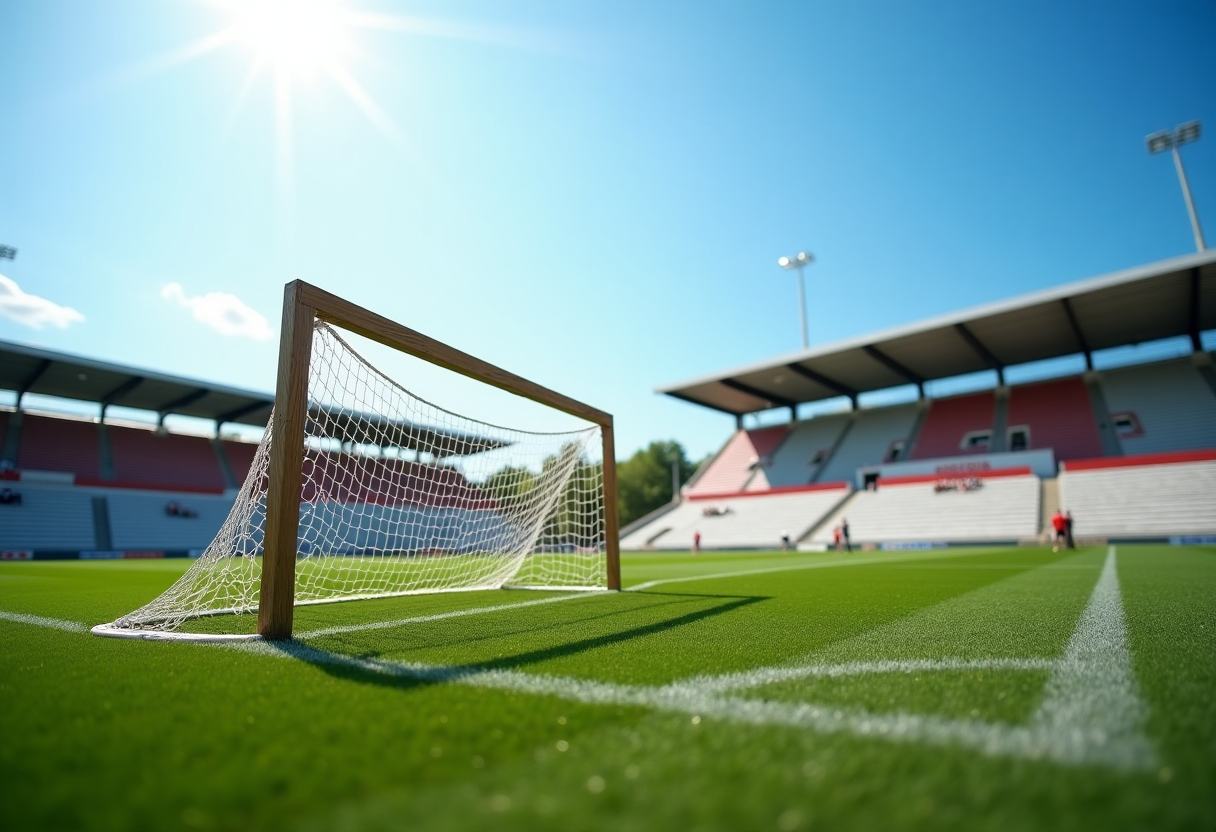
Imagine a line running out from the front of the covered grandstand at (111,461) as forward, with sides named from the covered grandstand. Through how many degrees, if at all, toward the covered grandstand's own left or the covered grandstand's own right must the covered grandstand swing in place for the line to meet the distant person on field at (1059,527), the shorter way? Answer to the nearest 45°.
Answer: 0° — it already faces them

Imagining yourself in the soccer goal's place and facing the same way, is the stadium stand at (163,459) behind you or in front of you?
behind

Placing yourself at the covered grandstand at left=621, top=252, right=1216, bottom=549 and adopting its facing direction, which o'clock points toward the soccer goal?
The soccer goal is roughly at 11 o'clock from the covered grandstand.

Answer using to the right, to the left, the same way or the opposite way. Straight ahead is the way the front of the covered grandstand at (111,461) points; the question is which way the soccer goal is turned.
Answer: the same way

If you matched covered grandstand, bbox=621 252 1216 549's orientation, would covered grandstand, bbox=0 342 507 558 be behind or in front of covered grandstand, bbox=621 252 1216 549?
in front

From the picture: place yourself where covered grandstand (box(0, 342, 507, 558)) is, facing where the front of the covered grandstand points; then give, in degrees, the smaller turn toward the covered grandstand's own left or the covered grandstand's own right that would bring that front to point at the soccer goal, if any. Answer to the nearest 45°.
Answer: approximately 45° to the covered grandstand's own right

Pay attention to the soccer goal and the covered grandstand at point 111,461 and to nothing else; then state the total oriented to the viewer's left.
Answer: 0

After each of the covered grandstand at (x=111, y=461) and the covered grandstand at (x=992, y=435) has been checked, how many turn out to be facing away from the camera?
0

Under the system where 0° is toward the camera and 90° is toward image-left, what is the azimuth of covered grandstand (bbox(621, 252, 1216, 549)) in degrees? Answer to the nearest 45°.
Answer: approximately 45°

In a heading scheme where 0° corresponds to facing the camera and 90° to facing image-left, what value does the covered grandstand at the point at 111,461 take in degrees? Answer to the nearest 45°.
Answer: approximately 315°
